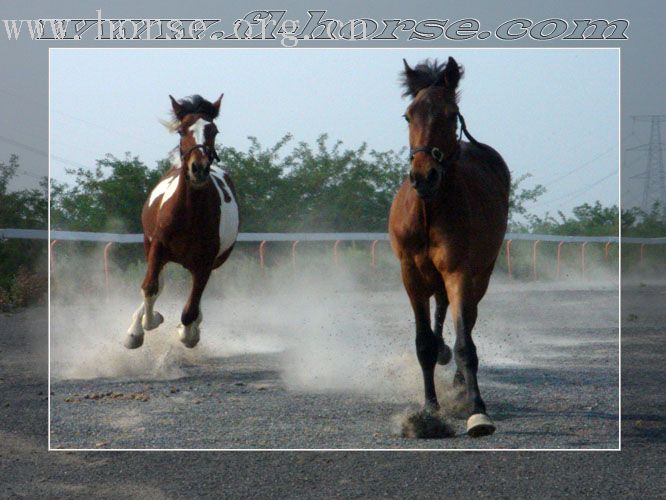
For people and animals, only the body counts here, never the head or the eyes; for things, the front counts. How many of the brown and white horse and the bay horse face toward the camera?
2

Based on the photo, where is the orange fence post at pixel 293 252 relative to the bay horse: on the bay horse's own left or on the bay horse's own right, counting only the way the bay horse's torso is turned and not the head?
on the bay horse's own right

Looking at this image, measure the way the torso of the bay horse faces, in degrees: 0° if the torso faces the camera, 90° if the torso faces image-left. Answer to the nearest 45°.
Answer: approximately 0°

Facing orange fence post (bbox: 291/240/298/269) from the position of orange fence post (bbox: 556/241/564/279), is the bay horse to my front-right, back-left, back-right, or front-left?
front-left

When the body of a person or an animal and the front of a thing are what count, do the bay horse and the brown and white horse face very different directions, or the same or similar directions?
same or similar directions

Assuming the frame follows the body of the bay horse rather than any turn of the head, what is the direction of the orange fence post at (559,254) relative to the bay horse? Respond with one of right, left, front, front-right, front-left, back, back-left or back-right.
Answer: back-left

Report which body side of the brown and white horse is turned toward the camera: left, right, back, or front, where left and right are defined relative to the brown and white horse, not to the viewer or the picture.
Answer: front

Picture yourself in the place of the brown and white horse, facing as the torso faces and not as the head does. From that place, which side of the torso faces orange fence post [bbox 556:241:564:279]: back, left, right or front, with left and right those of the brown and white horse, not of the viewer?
back
